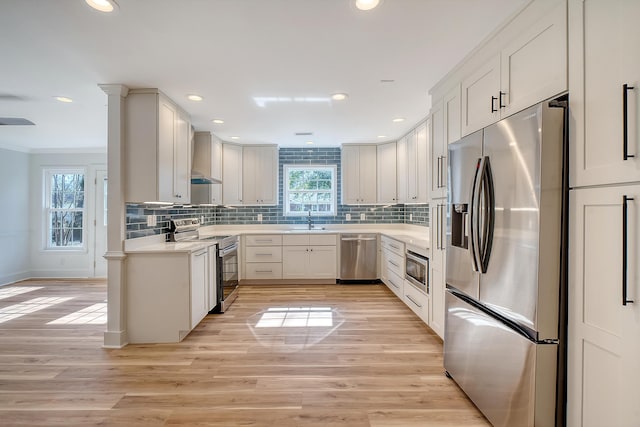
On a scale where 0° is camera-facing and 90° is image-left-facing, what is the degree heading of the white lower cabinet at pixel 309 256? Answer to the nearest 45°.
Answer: approximately 0°

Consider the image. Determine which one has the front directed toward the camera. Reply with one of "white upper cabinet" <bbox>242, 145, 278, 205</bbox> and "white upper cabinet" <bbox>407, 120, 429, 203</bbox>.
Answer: "white upper cabinet" <bbox>242, 145, 278, 205</bbox>

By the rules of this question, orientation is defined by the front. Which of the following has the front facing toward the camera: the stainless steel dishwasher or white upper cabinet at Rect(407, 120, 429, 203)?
the stainless steel dishwasher

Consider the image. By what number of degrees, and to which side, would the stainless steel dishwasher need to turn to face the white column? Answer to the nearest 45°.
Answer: approximately 45° to its right

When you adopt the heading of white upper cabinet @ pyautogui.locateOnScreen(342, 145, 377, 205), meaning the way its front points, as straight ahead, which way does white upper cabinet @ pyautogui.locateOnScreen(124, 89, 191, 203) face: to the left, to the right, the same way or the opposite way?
to the left

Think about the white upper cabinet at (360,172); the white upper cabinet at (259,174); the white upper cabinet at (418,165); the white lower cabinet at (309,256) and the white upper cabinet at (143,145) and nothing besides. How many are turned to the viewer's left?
1

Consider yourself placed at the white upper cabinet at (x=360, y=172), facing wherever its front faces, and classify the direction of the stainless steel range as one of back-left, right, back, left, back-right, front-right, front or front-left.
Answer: front-right

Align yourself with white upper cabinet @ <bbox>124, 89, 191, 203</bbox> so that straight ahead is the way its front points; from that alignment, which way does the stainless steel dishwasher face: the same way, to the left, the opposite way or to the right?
to the right

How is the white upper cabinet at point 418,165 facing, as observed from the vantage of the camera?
facing to the left of the viewer

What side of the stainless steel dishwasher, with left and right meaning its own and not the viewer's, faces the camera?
front

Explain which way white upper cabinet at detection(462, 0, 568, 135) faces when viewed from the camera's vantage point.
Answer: facing the viewer and to the left of the viewer

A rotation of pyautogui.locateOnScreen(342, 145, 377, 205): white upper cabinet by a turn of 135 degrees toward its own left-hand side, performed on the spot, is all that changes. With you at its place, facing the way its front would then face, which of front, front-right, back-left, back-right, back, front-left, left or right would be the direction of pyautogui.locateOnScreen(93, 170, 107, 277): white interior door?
back-left

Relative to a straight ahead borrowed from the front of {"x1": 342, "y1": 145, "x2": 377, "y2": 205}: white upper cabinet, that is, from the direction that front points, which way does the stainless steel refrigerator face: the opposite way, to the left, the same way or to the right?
to the right

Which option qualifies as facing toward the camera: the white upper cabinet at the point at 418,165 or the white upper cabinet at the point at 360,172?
the white upper cabinet at the point at 360,172
